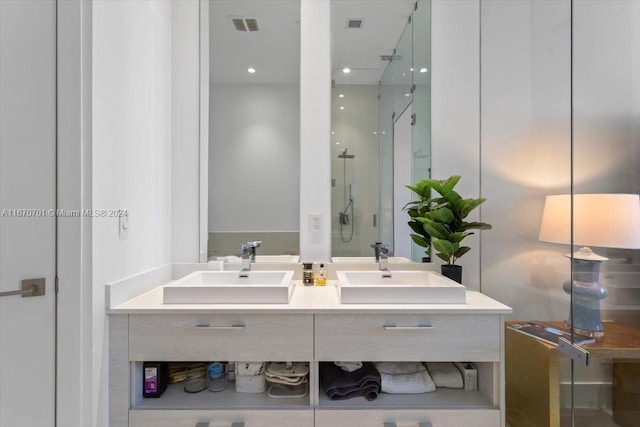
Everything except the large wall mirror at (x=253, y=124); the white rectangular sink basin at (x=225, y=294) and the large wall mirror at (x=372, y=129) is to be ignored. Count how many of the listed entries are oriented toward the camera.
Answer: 3

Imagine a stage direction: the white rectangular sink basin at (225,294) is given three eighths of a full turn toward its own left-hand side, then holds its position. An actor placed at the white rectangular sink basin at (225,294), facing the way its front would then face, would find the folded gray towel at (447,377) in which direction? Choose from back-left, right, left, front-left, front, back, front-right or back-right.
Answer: front-right

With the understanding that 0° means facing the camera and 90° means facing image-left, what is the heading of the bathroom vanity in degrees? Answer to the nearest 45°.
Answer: approximately 0°

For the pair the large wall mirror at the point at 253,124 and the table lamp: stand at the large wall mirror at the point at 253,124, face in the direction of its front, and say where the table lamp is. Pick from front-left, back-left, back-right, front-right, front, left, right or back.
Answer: front-left

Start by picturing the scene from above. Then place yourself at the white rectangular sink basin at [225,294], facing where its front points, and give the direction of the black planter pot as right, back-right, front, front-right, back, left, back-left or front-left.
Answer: left

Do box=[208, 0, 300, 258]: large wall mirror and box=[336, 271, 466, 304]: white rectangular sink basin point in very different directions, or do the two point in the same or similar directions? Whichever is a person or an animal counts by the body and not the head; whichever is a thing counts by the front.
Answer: same or similar directions

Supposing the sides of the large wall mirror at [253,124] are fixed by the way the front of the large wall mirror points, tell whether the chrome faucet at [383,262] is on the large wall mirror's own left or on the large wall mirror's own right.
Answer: on the large wall mirror's own left

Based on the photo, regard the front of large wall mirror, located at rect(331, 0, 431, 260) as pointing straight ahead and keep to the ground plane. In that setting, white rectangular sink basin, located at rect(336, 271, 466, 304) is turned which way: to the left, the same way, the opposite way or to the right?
the same way

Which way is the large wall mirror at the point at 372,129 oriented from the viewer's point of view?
toward the camera

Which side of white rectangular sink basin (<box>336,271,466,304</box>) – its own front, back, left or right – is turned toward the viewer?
front

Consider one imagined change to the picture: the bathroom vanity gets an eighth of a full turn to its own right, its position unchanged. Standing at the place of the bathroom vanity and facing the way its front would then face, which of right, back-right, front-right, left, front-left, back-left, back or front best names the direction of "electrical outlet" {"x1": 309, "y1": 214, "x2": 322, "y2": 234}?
back-right
